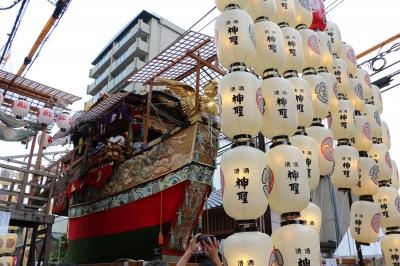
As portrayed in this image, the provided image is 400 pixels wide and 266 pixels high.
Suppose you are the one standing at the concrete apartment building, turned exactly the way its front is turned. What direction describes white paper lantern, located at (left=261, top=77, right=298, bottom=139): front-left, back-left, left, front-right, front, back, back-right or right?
front-left

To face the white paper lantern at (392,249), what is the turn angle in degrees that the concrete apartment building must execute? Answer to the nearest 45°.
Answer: approximately 45° to its left

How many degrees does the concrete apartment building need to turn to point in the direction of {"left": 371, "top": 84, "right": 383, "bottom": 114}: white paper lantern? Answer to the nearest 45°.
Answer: approximately 45° to its left

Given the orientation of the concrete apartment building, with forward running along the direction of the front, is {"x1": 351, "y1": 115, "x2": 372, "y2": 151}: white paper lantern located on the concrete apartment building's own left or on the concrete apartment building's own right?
on the concrete apartment building's own left

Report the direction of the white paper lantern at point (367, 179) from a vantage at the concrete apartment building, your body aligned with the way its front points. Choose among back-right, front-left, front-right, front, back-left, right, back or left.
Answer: front-left

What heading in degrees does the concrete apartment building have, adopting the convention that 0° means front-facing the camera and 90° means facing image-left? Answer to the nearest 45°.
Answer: approximately 45°

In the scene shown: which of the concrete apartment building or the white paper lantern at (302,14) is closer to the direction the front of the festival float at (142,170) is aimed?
the white paper lantern

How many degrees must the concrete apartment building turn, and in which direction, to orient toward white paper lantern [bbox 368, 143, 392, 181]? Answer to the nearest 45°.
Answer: approximately 45° to its left

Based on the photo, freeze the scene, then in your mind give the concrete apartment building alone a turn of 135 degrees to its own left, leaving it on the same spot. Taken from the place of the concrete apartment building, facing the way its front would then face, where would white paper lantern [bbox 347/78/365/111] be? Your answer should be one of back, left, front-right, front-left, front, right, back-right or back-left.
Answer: right

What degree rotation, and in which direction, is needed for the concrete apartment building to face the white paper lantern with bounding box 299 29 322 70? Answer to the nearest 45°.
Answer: approximately 45° to its left

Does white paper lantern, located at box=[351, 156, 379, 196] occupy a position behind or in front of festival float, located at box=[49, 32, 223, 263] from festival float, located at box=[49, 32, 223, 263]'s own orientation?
in front

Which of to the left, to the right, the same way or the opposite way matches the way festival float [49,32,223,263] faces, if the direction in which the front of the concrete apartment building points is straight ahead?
to the left

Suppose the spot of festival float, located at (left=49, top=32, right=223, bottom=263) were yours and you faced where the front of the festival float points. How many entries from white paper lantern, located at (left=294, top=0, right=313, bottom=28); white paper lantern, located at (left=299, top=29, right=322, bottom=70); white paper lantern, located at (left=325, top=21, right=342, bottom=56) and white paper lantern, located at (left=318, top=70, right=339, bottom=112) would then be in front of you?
4

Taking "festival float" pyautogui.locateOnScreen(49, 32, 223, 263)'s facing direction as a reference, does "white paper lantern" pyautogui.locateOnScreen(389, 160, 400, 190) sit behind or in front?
in front

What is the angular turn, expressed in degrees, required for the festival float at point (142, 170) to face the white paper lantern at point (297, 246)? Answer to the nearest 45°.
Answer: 0° — it already faces it
